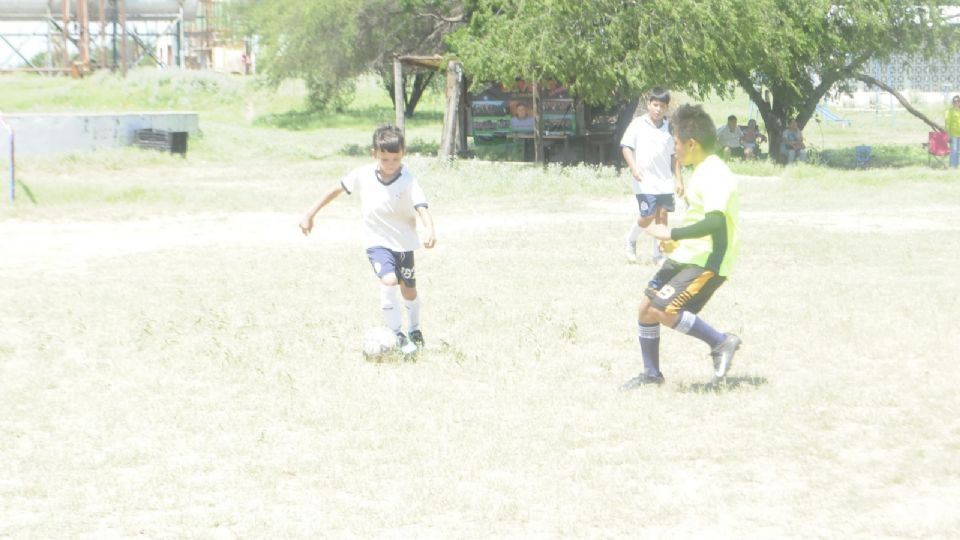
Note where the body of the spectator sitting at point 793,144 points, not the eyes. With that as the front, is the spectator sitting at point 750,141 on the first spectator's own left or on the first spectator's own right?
on the first spectator's own right

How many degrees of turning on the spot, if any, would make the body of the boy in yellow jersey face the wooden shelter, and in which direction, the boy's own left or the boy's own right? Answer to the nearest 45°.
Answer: approximately 90° to the boy's own right

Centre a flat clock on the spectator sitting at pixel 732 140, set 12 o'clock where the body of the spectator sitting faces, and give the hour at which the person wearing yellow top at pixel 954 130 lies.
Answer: The person wearing yellow top is roughly at 10 o'clock from the spectator sitting.

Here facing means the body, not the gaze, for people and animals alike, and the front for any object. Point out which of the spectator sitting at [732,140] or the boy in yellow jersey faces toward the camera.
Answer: the spectator sitting

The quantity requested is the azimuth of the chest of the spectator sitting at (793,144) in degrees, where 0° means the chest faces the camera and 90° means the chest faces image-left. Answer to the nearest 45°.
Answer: approximately 0°

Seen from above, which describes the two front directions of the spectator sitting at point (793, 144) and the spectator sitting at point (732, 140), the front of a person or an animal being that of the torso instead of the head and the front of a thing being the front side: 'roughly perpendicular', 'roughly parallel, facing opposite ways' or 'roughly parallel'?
roughly parallel

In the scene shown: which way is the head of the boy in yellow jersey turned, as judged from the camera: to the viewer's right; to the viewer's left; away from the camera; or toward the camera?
to the viewer's left

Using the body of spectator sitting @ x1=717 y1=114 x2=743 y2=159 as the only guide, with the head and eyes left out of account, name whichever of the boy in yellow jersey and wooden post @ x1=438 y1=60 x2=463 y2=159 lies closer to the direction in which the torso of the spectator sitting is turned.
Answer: the boy in yellow jersey

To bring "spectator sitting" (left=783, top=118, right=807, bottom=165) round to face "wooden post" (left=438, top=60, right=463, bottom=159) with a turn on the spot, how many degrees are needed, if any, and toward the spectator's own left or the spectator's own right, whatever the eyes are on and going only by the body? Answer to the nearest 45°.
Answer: approximately 90° to the spectator's own right

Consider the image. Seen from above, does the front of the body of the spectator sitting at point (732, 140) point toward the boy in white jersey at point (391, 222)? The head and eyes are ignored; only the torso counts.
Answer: yes

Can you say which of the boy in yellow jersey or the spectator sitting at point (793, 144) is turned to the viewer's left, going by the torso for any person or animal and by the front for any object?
the boy in yellow jersey

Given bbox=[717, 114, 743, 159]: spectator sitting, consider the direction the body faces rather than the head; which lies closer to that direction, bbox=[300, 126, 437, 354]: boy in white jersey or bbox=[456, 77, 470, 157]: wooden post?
the boy in white jersey
